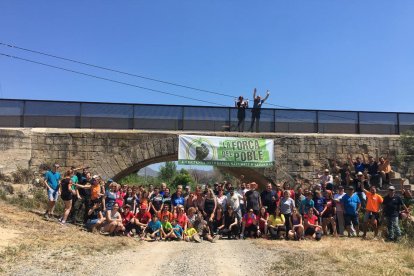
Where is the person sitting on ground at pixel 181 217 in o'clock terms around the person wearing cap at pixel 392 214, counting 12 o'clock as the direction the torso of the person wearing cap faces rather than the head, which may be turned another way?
The person sitting on ground is roughly at 2 o'clock from the person wearing cap.

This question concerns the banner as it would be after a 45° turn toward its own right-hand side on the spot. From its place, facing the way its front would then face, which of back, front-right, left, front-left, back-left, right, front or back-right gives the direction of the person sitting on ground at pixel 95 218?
front

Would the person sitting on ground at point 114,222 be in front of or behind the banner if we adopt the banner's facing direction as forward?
in front

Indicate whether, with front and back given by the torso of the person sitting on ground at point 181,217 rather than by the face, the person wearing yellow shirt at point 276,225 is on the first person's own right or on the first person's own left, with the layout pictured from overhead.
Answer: on the first person's own left

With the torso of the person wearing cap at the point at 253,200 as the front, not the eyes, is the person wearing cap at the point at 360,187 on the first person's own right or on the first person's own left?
on the first person's own left

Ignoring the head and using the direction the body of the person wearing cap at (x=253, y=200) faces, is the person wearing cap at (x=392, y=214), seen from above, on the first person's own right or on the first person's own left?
on the first person's own left

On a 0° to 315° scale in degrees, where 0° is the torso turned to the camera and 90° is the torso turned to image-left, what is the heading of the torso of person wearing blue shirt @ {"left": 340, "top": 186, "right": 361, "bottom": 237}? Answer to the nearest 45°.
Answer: approximately 0°

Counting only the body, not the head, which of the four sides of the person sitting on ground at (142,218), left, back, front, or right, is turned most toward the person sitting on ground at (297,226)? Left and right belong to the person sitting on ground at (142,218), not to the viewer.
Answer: left

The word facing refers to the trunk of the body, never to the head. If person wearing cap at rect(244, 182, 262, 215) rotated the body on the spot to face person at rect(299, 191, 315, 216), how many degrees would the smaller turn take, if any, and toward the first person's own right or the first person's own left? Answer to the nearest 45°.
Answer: approximately 90° to the first person's own left

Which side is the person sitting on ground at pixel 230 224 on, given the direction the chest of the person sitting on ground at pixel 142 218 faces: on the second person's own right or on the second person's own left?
on the second person's own left

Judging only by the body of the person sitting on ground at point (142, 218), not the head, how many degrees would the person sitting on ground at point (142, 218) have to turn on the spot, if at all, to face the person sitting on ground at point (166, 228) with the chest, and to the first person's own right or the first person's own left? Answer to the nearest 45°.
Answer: approximately 45° to the first person's own left

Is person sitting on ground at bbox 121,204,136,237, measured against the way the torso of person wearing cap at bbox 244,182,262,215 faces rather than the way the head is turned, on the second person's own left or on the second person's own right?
on the second person's own right

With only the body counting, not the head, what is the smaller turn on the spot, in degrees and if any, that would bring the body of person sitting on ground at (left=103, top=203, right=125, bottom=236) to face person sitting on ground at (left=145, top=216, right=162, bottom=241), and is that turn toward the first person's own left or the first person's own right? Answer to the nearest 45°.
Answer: approximately 45° to the first person's own left
